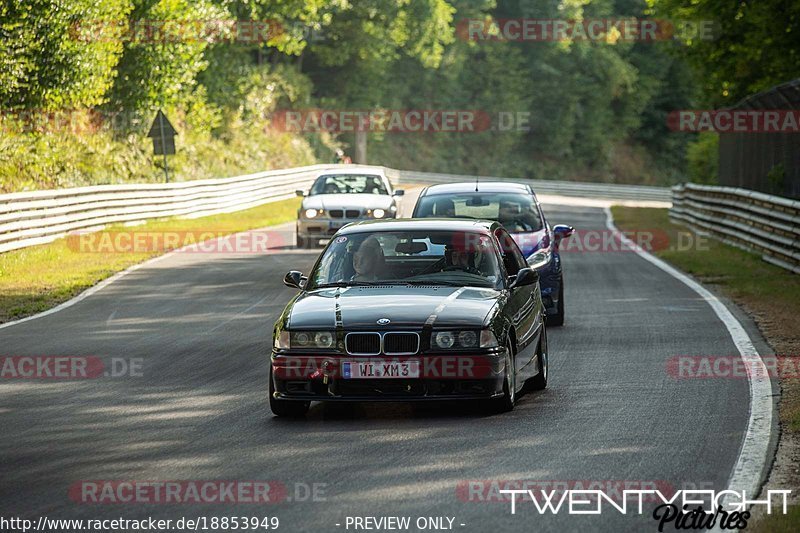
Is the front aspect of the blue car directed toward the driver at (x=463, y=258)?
yes

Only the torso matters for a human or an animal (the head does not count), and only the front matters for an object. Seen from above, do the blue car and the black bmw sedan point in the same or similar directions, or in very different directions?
same or similar directions

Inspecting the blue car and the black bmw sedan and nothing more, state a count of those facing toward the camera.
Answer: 2

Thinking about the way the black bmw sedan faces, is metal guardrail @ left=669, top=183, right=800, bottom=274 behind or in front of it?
behind

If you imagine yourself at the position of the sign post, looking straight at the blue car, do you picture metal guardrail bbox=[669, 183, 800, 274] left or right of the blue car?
left

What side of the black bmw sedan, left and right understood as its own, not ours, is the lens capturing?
front

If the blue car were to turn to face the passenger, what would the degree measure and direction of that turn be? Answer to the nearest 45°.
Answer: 0° — it already faces them

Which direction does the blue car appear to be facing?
toward the camera

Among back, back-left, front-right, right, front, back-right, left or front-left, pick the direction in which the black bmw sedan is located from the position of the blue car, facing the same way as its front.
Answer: front

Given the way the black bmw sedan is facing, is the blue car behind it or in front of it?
behind

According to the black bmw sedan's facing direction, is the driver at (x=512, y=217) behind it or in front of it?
behind

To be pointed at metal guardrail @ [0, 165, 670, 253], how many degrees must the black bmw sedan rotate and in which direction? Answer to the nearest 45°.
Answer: approximately 180°
